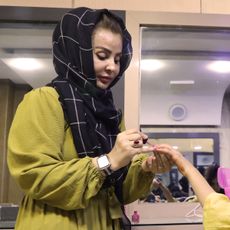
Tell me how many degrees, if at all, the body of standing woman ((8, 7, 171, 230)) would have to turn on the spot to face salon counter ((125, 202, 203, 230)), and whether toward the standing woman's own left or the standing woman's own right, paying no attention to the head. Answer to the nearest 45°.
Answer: approximately 90° to the standing woman's own left

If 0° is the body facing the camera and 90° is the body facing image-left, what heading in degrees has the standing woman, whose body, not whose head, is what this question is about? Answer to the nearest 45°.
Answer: approximately 315°

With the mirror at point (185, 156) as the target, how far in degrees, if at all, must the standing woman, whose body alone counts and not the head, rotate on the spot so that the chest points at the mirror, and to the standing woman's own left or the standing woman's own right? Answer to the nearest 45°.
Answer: approximately 90° to the standing woman's own left
